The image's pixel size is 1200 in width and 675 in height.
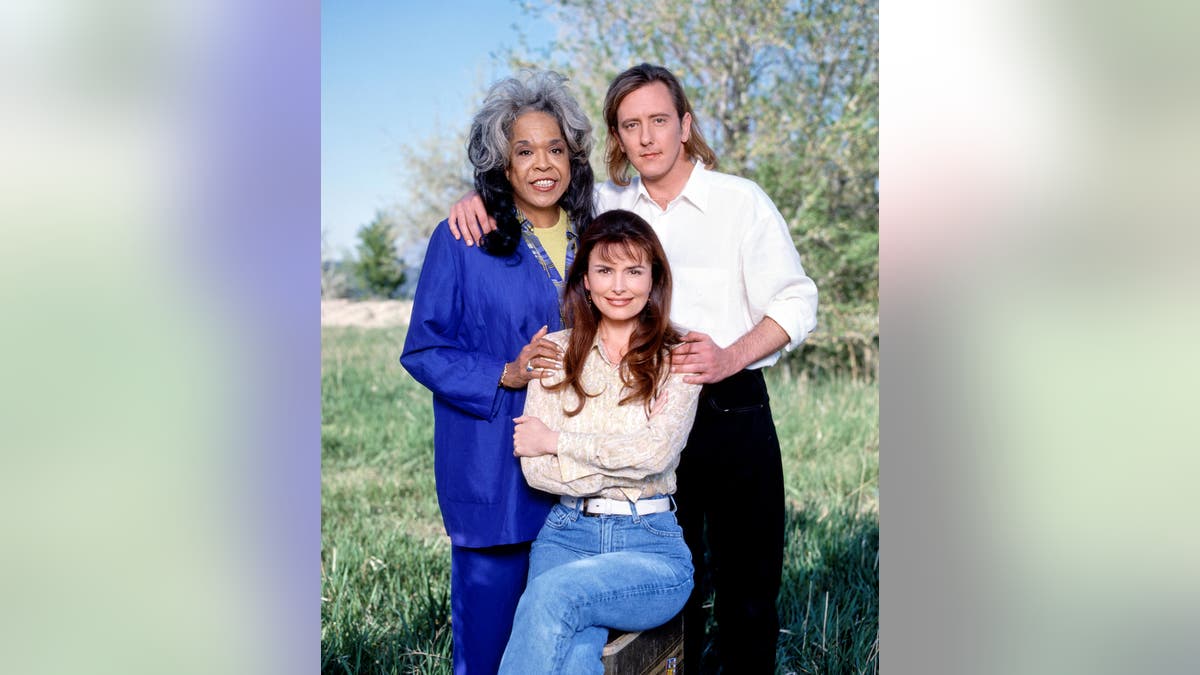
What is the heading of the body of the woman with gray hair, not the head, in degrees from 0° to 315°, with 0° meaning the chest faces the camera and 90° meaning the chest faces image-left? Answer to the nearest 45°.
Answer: approximately 315°

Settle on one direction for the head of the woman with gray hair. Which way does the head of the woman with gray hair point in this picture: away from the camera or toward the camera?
toward the camera

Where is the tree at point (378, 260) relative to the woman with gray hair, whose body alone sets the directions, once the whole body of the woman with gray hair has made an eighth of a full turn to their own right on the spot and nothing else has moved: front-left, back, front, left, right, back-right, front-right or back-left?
back
